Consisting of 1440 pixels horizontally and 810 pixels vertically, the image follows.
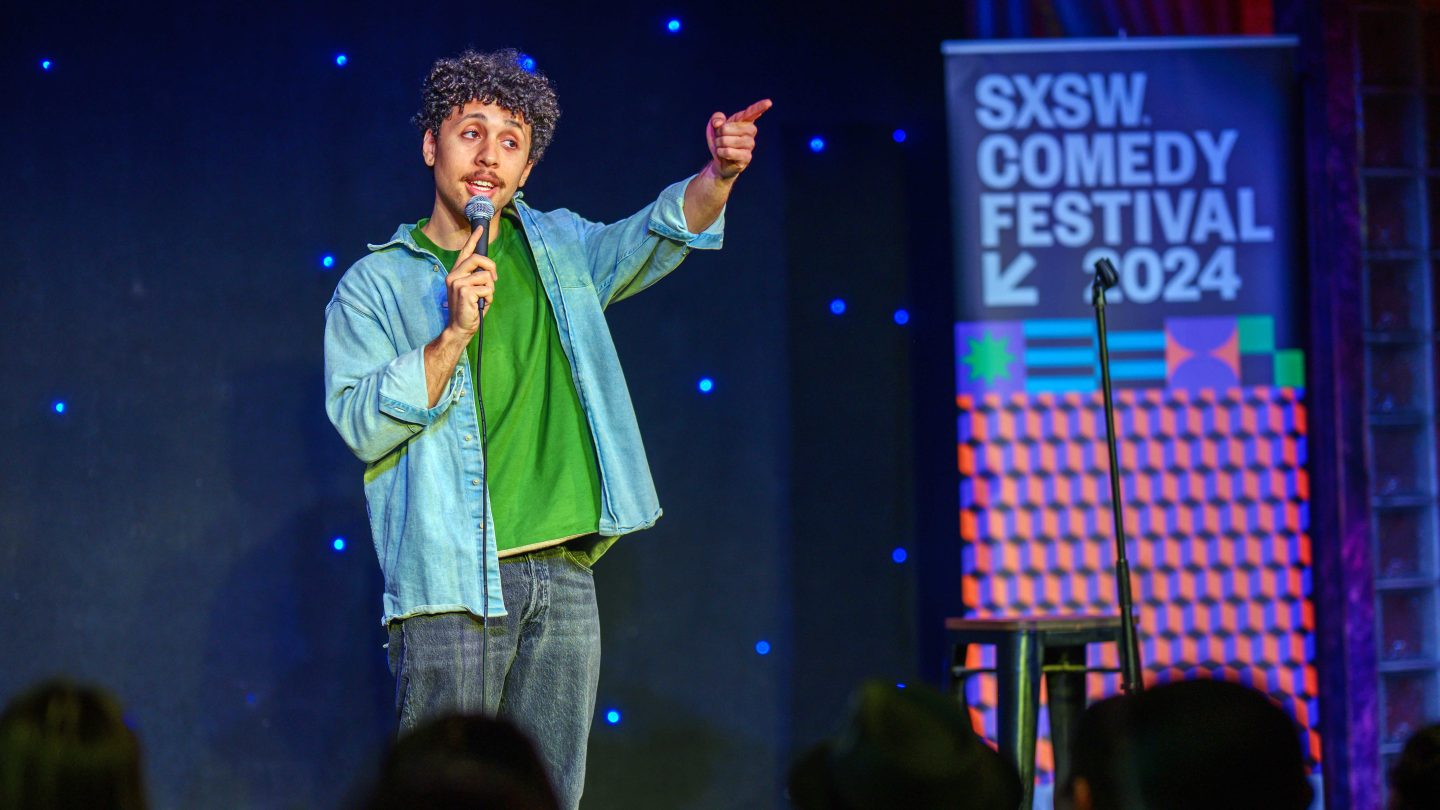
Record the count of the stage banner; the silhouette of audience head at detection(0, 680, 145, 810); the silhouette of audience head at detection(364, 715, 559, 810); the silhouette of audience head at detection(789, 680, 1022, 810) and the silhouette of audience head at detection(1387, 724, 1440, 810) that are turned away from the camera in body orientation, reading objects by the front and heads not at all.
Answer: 4

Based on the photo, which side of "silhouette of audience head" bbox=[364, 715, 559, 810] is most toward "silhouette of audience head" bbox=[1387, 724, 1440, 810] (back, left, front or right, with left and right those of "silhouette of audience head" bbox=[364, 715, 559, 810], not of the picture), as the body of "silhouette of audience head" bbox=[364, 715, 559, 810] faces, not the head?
right

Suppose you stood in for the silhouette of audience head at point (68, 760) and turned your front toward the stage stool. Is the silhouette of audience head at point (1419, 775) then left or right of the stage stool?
right

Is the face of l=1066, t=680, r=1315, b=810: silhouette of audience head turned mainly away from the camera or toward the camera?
away from the camera

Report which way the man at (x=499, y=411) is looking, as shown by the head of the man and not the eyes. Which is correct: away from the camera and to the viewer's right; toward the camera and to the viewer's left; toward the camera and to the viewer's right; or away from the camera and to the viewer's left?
toward the camera and to the viewer's right

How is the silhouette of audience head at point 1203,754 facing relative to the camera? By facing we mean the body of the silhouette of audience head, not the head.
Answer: away from the camera

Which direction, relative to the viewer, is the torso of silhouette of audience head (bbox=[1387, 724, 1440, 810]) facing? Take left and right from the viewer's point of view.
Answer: facing away from the viewer

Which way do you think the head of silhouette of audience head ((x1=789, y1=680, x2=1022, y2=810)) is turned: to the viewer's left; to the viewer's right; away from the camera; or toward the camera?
away from the camera

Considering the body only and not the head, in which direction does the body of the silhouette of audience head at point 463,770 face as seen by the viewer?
away from the camera

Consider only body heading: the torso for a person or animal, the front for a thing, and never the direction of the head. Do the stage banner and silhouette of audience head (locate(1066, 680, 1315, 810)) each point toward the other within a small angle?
yes

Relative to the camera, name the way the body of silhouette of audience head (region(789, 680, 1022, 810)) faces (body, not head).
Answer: away from the camera

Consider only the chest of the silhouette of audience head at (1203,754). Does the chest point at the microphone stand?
yes

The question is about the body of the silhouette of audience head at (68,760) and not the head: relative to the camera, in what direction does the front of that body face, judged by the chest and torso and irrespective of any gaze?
away from the camera
